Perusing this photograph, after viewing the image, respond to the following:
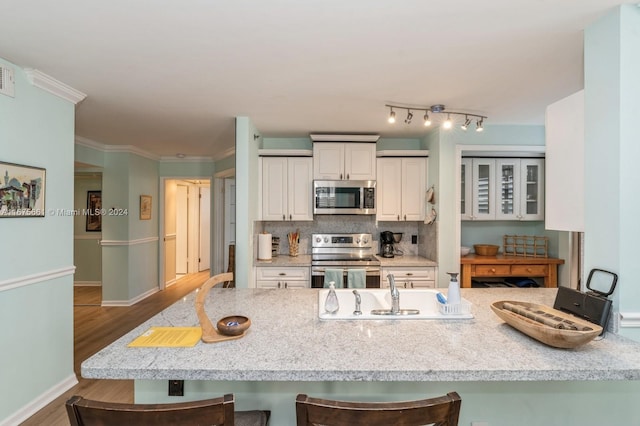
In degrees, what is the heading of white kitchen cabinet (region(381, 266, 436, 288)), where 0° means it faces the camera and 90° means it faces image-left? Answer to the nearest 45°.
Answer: approximately 0°

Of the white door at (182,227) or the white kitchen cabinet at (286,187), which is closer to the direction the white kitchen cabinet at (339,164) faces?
the white kitchen cabinet

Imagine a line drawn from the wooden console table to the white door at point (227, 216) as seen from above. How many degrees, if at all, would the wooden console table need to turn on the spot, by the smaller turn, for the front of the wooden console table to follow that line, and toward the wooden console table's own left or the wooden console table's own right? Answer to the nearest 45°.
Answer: approximately 90° to the wooden console table's own right

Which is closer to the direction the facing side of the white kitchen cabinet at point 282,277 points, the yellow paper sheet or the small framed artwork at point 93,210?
the yellow paper sheet

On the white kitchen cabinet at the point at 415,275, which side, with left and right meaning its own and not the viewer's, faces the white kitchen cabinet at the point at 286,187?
right

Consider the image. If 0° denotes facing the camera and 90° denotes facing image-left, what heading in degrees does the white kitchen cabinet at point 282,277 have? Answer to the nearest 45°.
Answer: approximately 0°

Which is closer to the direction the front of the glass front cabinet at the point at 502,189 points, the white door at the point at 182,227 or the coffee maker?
the coffee maker

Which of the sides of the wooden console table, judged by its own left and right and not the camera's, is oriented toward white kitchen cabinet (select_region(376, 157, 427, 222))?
right

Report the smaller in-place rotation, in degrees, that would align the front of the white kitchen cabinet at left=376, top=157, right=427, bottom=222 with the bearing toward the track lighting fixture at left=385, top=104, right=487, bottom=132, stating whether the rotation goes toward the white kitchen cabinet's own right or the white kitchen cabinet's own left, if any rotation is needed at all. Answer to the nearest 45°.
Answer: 0° — it already faces it

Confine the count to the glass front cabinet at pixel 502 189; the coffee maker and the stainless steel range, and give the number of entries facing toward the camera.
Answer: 3

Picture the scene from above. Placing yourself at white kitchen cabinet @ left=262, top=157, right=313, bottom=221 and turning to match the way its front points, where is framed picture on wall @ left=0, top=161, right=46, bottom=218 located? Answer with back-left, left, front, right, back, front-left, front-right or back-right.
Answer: front-right

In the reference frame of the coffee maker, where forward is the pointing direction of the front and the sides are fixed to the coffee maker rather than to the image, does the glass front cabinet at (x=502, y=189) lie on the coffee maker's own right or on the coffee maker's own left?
on the coffee maker's own left

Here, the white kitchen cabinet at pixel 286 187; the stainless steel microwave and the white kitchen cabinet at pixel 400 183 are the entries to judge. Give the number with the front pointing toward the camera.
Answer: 3
